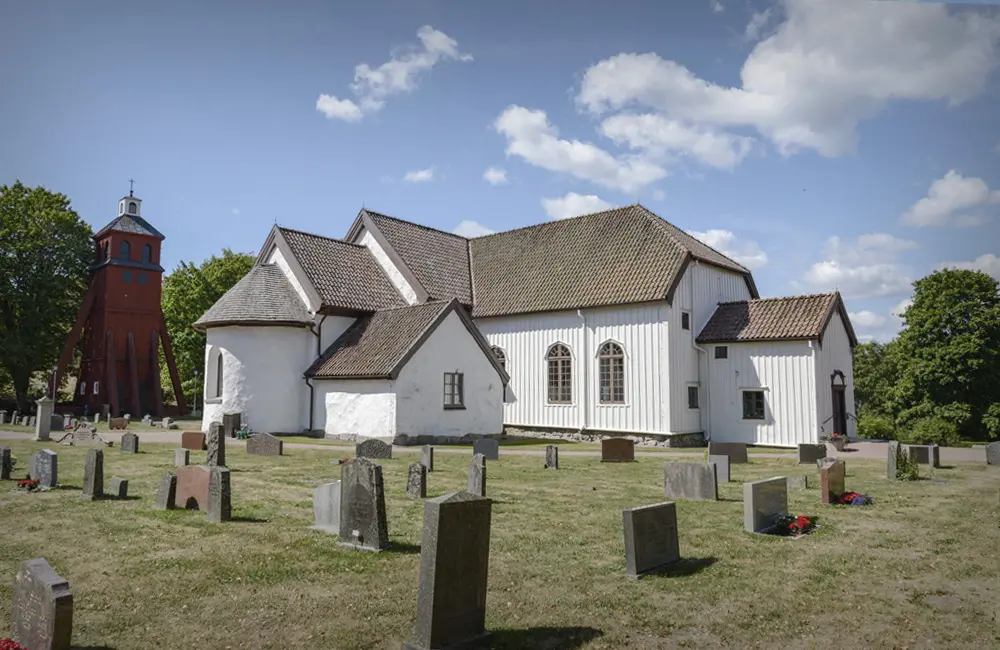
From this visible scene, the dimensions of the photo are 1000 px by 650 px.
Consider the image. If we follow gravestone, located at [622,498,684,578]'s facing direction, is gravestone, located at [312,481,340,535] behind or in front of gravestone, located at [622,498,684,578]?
behind

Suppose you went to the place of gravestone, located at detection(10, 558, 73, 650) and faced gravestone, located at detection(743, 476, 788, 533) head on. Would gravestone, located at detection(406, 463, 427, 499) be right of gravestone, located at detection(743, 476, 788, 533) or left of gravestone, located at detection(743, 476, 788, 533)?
left

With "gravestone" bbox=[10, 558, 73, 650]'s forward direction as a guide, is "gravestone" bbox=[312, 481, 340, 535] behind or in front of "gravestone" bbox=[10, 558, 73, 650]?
behind

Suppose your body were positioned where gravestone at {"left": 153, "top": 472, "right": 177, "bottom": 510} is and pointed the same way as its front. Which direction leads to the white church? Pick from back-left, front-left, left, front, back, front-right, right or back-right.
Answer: back

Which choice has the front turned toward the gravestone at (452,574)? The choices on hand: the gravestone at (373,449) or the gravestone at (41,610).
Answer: the gravestone at (373,449)

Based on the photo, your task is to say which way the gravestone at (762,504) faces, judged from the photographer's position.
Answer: facing the viewer and to the right of the viewer

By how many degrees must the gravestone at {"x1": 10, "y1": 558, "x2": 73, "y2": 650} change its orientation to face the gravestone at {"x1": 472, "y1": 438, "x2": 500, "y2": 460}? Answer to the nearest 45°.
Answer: approximately 180°

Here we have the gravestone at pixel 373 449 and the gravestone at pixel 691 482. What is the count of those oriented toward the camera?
2

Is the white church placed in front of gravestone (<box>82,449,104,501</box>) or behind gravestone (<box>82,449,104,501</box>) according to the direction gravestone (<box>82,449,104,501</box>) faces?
behind

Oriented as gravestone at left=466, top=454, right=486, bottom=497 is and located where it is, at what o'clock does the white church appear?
The white church is roughly at 5 o'clock from the gravestone.
